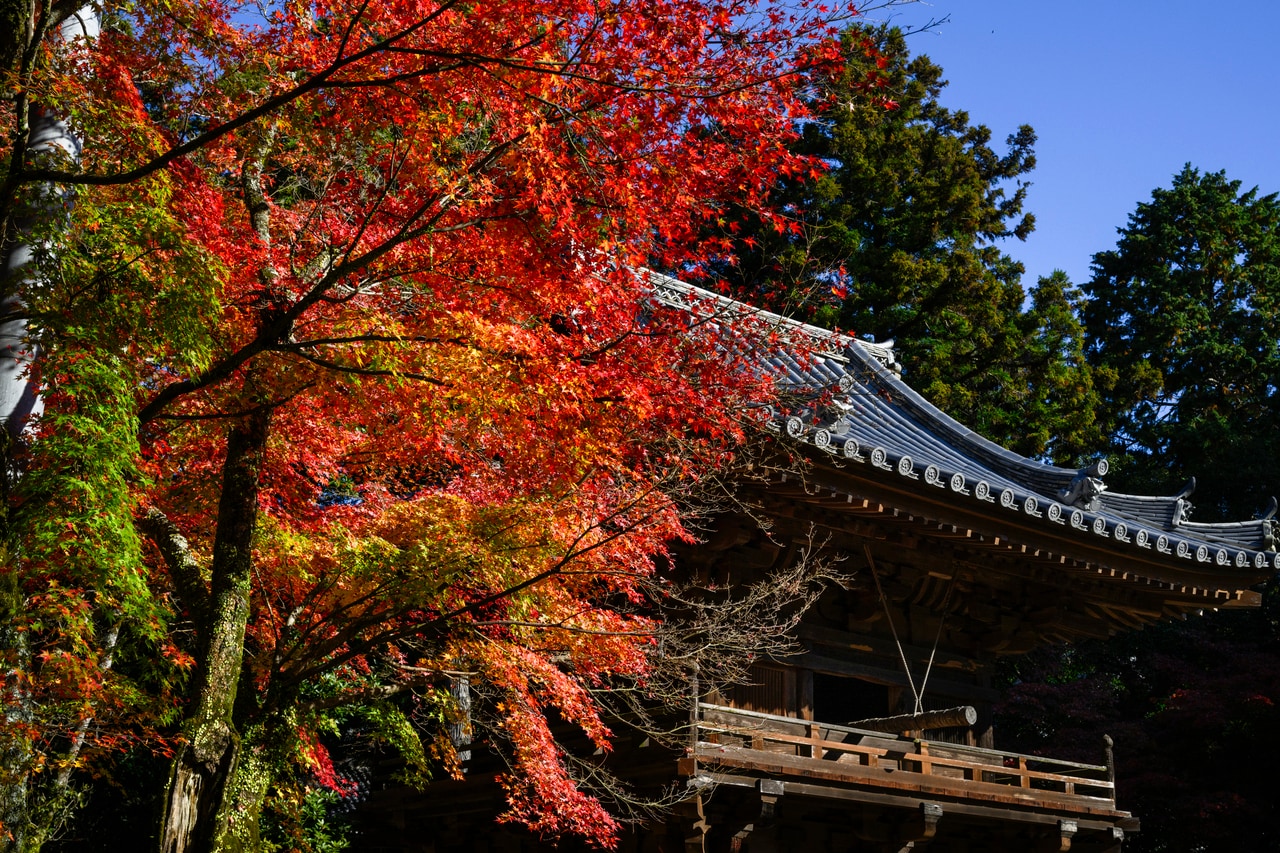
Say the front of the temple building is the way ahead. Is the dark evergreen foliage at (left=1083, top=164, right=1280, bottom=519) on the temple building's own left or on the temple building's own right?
on the temple building's own left

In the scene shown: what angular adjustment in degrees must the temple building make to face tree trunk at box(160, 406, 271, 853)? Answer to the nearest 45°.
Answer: approximately 90° to its right

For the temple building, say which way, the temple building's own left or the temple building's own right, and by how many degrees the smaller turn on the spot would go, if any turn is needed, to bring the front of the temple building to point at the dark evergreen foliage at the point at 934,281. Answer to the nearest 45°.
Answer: approximately 135° to the temple building's own left

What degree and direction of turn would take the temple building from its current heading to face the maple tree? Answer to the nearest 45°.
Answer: approximately 90° to its right

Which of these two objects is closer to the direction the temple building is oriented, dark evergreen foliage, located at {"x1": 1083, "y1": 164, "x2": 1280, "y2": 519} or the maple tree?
the maple tree

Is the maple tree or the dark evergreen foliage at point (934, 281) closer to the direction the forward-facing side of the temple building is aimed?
the maple tree

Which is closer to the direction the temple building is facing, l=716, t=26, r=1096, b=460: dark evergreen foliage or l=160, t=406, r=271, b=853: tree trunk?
the tree trunk
